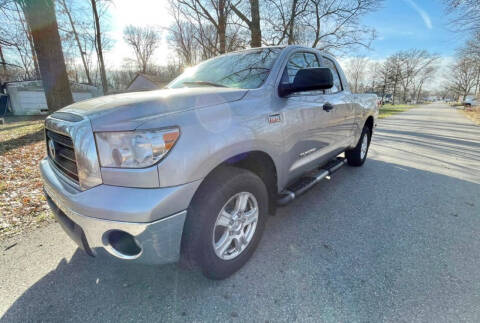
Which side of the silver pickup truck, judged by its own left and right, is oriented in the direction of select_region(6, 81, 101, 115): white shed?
right

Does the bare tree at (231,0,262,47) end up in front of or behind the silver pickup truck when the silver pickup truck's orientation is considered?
behind

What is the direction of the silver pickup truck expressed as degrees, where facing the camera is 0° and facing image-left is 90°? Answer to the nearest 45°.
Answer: approximately 45°
